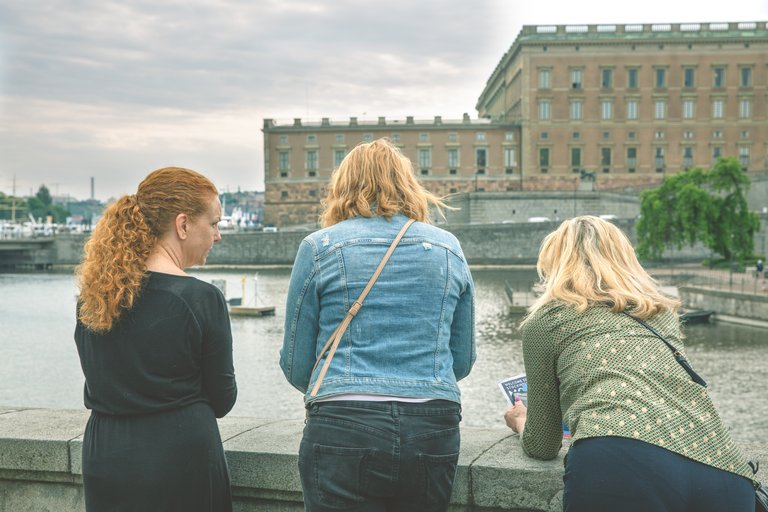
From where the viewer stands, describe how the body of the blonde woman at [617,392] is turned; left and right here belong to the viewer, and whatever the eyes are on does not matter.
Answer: facing away from the viewer and to the left of the viewer

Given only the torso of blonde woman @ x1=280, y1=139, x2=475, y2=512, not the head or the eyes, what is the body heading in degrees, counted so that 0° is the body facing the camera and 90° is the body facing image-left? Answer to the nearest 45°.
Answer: approximately 180°

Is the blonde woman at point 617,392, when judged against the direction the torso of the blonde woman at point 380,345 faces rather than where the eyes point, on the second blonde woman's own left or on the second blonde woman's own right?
on the second blonde woman's own right

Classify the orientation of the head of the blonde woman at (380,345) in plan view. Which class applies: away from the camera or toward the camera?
away from the camera

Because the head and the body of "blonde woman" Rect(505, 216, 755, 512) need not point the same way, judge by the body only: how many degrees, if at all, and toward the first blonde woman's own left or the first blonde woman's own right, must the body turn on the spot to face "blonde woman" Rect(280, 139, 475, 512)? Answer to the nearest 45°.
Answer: approximately 45° to the first blonde woman's own left

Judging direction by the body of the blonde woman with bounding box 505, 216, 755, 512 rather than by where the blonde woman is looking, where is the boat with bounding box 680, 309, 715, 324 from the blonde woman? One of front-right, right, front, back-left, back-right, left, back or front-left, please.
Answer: front-right

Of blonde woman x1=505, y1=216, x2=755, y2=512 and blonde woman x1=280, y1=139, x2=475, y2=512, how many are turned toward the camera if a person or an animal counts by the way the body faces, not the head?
0

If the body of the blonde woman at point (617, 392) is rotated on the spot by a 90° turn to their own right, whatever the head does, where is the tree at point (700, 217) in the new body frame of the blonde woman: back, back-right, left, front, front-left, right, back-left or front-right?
front-left

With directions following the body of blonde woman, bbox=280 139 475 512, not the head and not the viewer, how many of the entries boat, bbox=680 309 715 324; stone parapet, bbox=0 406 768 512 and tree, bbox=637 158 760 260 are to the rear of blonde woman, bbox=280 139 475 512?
0
